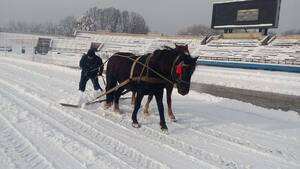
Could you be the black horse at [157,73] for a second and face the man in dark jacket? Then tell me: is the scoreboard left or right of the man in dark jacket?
right

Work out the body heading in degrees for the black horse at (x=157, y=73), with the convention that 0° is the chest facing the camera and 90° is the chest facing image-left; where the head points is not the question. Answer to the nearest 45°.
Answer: approximately 315°

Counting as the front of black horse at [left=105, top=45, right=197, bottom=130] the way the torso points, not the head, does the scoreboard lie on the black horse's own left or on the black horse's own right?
on the black horse's own left

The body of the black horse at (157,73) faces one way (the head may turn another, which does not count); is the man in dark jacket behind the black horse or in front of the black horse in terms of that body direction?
behind
